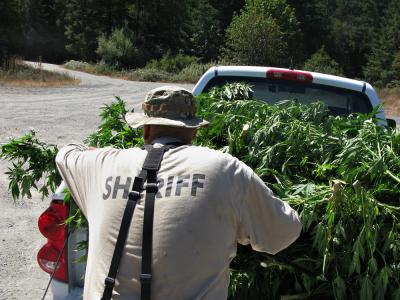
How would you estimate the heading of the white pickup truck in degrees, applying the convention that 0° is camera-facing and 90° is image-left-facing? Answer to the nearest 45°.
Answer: approximately 180°

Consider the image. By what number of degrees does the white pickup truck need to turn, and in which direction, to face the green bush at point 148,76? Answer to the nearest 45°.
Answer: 0° — it already faces it
